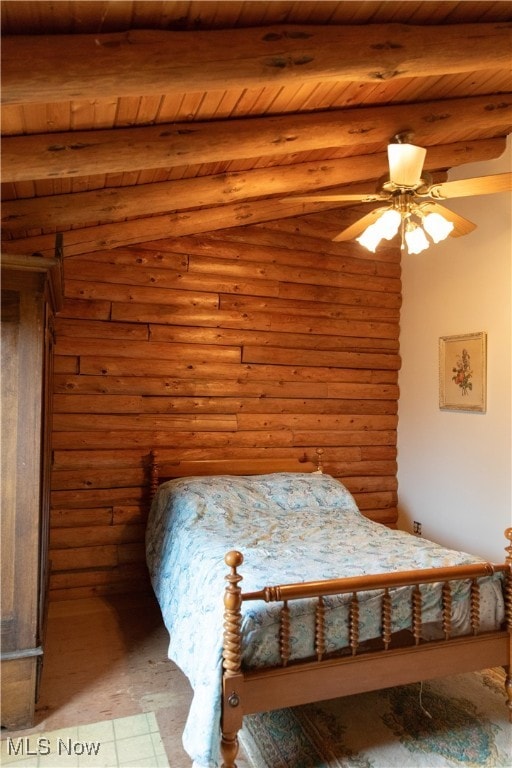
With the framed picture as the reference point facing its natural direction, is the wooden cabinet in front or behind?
in front

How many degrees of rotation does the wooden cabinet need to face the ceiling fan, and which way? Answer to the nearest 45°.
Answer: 0° — it already faces it

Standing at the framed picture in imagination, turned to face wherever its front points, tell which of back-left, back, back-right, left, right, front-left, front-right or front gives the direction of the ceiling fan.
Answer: front-left

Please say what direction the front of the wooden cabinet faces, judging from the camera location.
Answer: facing to the right of the viewer

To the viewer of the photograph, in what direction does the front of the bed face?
facing the viewer and to the right of the viewer

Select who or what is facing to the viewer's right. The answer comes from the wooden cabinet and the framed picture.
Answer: the wooden cabinet

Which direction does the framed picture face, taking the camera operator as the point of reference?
facing the viewer and to the left of the viewer

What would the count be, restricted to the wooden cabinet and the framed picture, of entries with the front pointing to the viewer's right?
1

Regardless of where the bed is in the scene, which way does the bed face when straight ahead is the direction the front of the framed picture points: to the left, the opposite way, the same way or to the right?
to the left

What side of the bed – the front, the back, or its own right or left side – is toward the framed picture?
left

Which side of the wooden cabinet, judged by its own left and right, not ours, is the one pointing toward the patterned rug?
front
